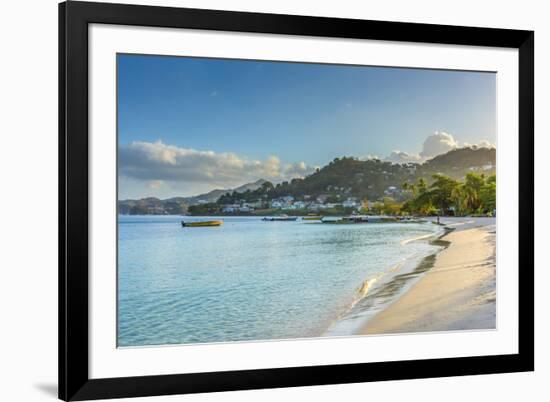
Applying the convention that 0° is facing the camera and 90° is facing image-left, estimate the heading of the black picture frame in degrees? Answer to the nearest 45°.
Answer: approximately 315°
